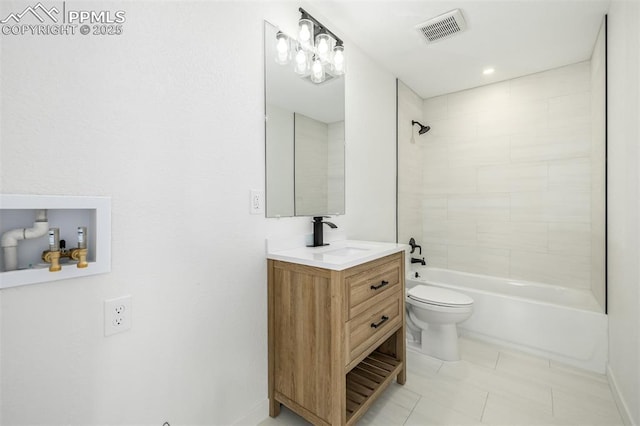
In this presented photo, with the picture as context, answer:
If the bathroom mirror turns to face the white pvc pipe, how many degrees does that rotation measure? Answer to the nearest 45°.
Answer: approximately 90° to its right

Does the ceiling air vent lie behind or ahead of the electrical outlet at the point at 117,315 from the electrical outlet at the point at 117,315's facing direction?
ahead

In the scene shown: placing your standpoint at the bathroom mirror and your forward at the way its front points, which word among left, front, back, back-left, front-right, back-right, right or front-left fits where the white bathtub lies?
front-left

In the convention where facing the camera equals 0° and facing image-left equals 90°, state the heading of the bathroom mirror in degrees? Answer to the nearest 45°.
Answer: approximately 315°

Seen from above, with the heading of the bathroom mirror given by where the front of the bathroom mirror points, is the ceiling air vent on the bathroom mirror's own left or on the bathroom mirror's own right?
on the bathroom mirror's own left

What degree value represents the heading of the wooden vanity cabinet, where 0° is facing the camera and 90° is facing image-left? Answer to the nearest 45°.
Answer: approximately 315°

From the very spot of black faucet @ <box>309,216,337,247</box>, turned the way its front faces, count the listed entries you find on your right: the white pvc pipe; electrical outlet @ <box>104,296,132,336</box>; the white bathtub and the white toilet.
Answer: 2

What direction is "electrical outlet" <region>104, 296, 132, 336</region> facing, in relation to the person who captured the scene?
facing the viewer and to the right of the viewer

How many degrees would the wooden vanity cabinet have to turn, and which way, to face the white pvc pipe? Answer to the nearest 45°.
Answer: approximately 90° to its right
